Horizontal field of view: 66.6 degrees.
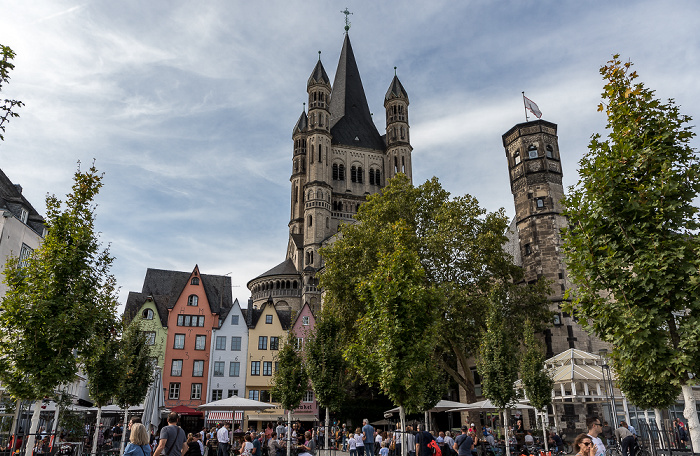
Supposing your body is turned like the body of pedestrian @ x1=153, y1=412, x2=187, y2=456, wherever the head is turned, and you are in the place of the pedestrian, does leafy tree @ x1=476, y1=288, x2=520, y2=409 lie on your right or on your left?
on your right

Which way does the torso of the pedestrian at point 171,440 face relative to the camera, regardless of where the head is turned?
away from the camera

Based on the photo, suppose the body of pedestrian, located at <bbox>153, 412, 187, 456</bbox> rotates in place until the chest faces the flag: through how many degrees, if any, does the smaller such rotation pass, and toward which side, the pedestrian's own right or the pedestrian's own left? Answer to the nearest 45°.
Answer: approximately 45° to the pedestrian's own right

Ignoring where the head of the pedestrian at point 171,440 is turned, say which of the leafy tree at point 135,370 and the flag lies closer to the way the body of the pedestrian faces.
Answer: the leafy tree

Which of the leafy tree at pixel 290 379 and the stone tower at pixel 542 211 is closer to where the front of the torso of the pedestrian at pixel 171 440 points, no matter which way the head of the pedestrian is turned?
the leafy tree

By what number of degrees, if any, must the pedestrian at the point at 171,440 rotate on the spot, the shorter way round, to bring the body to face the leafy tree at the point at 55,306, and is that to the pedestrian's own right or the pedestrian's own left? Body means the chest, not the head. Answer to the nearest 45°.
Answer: approximately 45° to the pedestrian's own left
